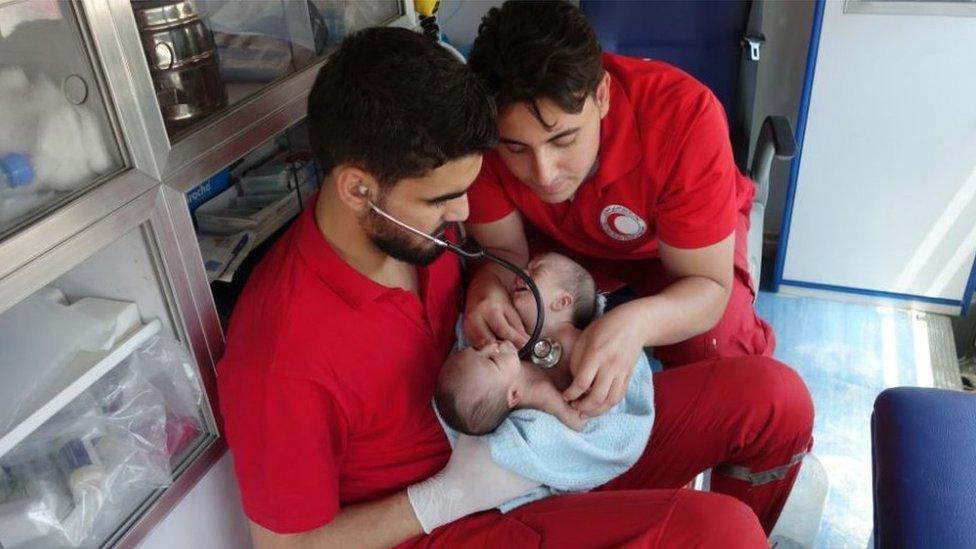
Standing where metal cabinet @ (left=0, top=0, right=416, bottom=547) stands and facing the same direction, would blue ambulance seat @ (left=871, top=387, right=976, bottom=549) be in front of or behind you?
in front

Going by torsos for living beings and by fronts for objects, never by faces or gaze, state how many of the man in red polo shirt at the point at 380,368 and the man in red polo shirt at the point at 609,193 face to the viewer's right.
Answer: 1

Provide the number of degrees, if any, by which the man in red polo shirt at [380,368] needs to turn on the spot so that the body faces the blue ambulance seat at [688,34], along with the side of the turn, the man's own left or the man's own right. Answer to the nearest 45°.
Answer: approximately 45° to the man's own left

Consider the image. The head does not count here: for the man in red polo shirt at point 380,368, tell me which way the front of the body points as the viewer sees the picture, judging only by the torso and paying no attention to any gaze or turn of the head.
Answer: to the viewer's right

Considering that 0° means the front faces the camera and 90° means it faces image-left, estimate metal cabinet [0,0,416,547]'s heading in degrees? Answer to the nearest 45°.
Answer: approximately 315°

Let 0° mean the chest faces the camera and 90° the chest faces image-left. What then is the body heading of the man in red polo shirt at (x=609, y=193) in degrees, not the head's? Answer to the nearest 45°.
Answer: approximately 45°

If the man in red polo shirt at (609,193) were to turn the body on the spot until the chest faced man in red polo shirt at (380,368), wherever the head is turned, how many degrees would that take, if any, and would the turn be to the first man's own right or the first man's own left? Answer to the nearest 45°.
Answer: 0° — they already face them

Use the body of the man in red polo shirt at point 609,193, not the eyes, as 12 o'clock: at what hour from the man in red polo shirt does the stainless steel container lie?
The stainless steel container is roughly at 1 o'clock from the man in red polo shirt.

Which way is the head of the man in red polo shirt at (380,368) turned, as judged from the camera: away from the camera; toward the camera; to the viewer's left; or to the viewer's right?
to the viewer's right

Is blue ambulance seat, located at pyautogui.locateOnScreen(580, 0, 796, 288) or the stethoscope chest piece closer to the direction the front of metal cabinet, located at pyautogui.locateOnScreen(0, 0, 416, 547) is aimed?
the stethoscope chest piece
